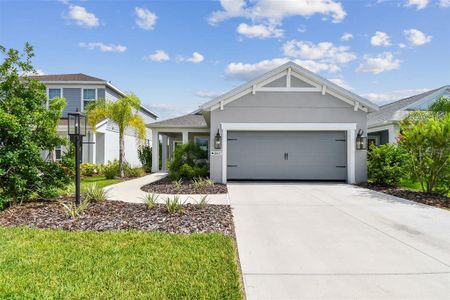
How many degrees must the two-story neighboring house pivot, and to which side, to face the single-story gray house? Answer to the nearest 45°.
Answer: approximately 45° to its left

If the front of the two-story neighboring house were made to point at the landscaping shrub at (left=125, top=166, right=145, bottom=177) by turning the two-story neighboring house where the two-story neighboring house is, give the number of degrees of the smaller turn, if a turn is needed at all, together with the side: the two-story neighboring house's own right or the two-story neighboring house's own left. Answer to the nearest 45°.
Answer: approximately 45° to the two-story neighboring house's own left

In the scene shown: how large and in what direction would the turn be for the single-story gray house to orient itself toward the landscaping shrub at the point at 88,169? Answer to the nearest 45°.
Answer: approximately 90° to its right

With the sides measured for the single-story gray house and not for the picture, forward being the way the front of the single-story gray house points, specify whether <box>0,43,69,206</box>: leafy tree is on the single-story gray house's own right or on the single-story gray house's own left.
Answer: on the single-story gray house's own right

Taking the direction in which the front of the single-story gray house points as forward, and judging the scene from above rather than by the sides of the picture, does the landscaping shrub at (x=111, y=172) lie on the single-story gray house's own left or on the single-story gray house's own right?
on the single-story gray house's own right

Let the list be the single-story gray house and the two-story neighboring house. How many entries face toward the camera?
2

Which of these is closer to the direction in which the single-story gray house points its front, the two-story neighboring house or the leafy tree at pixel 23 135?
the leafy tree

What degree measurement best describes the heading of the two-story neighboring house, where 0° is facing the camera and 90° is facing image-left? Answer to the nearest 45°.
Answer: approximately 0°

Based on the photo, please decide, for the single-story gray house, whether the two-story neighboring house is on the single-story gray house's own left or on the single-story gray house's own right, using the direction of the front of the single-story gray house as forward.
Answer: on the single-story gray house's own right

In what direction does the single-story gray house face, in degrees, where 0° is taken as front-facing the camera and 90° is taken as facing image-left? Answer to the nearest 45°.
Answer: approximately 0°
